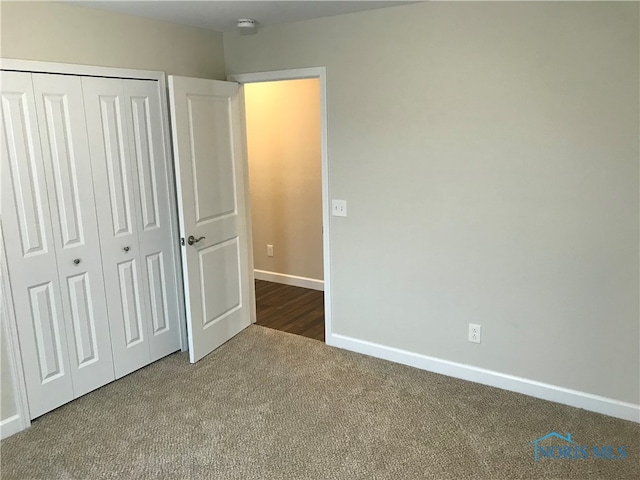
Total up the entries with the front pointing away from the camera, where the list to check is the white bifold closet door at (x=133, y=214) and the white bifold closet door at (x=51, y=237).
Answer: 0

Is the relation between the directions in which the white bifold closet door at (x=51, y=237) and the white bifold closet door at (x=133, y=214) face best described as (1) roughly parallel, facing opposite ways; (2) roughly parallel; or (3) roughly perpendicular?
roughly parallel

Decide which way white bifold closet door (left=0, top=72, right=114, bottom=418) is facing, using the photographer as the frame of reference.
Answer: facing the viewer and to the right of the viewer

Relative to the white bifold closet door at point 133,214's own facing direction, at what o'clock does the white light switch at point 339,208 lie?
The white light switch is roughly at 11 o'clock from the white bifold closet door.

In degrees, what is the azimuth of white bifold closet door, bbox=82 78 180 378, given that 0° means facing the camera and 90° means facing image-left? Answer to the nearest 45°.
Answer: approximately 315°

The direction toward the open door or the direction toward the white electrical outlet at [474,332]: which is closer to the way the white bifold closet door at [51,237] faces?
the white electrical outlet

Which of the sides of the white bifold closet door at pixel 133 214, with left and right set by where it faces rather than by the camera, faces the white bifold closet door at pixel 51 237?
right

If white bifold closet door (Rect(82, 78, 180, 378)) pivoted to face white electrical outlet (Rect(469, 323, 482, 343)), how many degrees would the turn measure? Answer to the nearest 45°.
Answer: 0° — it already faces it

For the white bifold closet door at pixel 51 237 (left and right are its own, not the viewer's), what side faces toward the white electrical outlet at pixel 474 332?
front

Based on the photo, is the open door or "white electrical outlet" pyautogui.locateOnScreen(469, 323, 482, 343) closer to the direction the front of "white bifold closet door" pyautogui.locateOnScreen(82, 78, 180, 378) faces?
the white electrical outlet

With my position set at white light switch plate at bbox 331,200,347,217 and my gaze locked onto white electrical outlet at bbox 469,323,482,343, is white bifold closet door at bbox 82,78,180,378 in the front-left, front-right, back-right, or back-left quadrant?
back-right

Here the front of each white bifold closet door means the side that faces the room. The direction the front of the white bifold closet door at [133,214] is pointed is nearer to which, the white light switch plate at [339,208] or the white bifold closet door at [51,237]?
the white light switch plate
